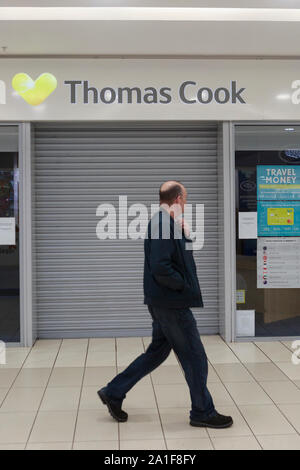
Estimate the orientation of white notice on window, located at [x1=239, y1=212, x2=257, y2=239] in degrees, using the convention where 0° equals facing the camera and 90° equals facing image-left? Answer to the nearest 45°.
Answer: approximately 0°

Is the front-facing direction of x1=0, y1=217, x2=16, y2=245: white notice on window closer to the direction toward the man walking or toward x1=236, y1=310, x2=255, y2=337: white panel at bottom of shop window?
the man walking

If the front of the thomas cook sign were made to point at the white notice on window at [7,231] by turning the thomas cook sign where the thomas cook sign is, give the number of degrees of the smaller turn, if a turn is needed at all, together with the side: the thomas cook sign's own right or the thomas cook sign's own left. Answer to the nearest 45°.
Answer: approximately 90° to the thomas cook sign's own right

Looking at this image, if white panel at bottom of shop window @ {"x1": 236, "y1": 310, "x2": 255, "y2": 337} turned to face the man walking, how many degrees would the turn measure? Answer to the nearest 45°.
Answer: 0° — it already faces them

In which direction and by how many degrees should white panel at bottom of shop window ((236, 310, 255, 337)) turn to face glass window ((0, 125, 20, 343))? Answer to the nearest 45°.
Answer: approximately 90° to its right

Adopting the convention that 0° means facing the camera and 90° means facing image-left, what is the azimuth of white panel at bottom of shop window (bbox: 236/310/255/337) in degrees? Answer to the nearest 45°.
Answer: approximately 0°

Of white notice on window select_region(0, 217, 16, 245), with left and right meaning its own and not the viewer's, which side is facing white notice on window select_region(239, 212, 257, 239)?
left

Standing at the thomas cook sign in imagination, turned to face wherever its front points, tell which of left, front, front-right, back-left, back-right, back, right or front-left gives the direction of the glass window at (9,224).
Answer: right

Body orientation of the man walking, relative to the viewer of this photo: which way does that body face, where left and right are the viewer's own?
facing to the right of the viewer

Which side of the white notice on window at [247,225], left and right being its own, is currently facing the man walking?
front

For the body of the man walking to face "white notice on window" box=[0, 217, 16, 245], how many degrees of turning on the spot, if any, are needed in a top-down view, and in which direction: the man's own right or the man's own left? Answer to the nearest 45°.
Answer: approximately 135° to the man's own left

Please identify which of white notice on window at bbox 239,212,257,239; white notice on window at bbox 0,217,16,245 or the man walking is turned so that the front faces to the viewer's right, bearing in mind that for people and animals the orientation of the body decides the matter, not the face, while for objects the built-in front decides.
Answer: the man walking

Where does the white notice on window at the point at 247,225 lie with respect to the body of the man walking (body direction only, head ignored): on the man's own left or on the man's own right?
on the man's own left

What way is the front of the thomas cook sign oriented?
toward the camera
